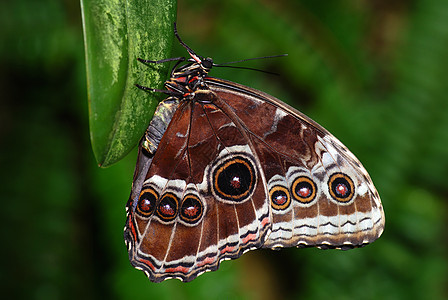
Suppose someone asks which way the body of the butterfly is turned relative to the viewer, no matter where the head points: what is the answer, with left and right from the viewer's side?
facing to the right of the viewer
